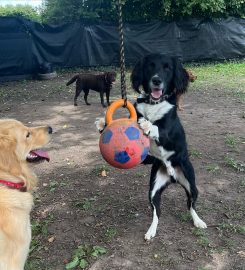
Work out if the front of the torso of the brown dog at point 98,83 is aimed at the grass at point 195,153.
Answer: no

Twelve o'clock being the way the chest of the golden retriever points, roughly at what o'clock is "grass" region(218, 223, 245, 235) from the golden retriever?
The grass is roughly at 12 o'clock from the golden retriever.

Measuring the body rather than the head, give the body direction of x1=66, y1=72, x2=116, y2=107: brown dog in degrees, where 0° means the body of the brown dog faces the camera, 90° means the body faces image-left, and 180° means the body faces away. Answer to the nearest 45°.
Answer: approximately 270°

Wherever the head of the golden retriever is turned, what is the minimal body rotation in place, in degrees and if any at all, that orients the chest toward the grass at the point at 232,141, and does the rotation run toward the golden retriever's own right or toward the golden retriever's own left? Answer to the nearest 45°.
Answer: approximately 45° to the golden retriever's own left

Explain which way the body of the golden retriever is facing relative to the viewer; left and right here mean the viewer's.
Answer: facing to the right of the viewer

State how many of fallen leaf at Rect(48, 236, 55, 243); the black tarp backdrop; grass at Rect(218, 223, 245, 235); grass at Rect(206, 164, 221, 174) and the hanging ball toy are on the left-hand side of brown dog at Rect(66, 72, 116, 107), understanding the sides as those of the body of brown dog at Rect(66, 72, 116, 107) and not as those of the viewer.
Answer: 1

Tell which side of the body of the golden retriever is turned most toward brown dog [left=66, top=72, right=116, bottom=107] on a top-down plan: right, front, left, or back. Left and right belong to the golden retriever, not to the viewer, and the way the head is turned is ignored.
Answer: left

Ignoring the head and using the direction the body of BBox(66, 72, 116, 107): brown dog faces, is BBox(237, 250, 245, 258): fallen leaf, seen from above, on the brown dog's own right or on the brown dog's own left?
on the brown dog's own right

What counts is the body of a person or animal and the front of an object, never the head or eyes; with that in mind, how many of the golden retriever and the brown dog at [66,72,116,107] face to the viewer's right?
2

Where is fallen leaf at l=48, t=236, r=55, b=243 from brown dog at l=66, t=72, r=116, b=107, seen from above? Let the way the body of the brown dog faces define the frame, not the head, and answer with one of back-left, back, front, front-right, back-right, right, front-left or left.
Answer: right

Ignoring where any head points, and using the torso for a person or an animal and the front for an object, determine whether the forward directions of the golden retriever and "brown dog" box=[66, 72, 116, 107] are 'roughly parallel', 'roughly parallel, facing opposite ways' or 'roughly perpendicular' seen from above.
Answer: roughly parallel
